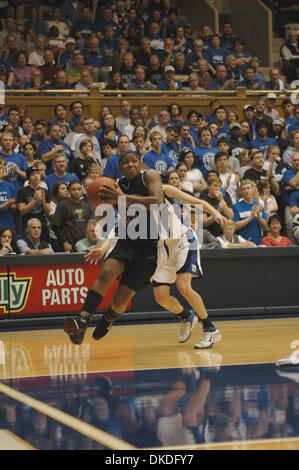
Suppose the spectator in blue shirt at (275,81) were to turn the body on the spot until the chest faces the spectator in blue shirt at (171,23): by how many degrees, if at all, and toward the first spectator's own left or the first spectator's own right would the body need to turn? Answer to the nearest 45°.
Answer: approximately 135° to the first spectator's own right

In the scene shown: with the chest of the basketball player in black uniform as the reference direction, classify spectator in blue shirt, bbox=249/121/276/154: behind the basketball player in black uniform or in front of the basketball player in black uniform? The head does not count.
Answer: behind

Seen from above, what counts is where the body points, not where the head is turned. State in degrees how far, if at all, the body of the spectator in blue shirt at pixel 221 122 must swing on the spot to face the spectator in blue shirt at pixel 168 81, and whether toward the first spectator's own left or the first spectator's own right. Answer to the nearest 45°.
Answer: approximately 135° to the first spectator's own right

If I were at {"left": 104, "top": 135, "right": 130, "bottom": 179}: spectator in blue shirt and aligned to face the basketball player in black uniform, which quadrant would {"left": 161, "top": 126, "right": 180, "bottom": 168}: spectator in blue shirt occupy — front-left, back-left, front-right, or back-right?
back-left

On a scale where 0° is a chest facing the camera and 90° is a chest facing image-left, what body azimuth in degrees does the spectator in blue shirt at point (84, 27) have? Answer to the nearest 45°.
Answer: approximately 0°
